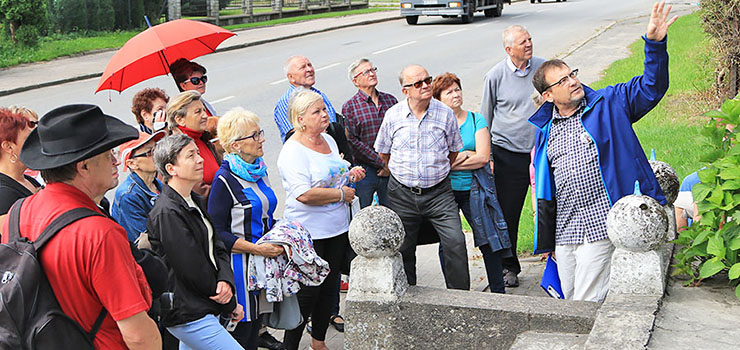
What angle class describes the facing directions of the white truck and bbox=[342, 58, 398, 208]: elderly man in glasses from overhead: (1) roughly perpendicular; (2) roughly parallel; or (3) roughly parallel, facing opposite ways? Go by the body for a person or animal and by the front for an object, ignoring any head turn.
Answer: roughly perpendicular

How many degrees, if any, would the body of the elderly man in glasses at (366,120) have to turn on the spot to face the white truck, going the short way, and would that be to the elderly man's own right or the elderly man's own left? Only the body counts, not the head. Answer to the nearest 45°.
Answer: approximately 135° to the elderly man's own left

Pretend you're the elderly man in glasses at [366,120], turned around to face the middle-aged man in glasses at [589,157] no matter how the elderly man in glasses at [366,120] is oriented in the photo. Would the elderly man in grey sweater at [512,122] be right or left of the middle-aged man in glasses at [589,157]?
left

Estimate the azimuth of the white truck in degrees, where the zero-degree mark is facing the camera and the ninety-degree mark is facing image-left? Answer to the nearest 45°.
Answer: approximately 45°

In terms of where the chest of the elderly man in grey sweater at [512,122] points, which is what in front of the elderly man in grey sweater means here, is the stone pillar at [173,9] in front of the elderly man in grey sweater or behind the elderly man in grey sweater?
behind

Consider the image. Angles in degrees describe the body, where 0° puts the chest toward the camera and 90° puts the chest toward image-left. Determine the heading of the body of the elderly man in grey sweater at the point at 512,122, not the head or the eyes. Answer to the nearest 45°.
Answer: approximately 315°

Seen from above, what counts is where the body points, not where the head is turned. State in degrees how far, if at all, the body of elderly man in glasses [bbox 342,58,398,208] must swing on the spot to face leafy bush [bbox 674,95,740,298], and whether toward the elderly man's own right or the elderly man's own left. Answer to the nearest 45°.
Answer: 0° — they already face it

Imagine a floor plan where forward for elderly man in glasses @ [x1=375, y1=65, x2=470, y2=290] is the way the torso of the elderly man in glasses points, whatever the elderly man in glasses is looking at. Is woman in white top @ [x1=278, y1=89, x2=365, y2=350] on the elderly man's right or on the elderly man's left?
on the elderly man's right

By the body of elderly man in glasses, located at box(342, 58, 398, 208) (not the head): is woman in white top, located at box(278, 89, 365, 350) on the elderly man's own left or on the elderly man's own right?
on the elderly man's own right

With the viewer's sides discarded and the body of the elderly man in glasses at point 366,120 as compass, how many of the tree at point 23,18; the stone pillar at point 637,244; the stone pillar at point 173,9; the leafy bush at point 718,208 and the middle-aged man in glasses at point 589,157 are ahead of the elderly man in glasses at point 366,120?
3

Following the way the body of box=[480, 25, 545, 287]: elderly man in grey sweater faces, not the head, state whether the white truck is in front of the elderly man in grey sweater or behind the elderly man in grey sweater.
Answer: behind
